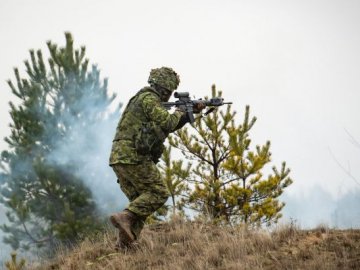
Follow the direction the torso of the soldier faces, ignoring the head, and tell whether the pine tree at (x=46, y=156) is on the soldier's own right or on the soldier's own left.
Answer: on the soldier's own left

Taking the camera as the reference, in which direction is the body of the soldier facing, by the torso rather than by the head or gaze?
to the viewer's right
